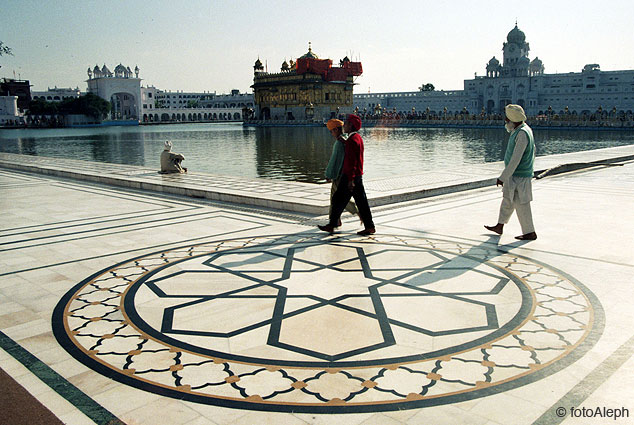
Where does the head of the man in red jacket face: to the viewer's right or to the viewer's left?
to the viewer's left

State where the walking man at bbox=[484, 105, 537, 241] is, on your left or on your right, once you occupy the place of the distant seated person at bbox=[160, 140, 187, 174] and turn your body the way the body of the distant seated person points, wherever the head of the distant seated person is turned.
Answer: on your right

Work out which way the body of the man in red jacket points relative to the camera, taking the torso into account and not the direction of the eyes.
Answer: to the viewer's left

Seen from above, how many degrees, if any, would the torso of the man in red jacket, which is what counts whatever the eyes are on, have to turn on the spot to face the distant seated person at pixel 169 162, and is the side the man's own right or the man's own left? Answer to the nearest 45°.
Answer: approximately 45° to the man's own right

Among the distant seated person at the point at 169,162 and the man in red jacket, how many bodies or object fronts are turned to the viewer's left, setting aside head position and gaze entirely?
1

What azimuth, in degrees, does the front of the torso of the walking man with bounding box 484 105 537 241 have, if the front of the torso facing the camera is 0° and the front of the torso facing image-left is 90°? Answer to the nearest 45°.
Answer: approximately 90°

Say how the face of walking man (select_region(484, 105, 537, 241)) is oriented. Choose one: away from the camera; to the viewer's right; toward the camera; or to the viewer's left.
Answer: to the viewer's left
